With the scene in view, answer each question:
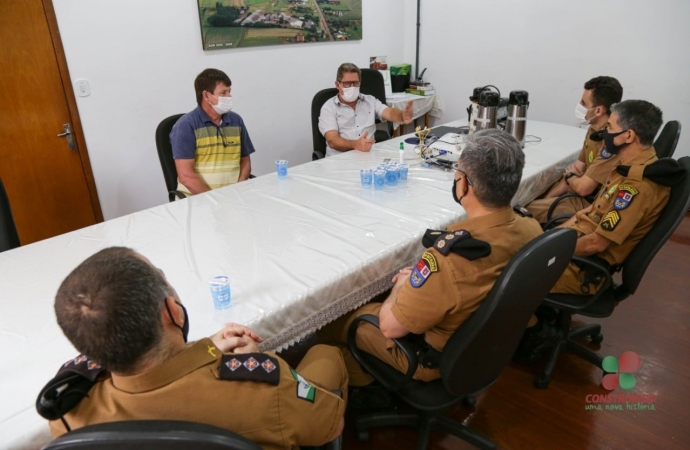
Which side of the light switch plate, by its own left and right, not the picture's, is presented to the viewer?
front

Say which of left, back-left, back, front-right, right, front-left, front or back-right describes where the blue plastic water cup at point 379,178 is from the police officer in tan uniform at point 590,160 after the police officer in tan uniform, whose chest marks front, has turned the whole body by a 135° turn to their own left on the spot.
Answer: right

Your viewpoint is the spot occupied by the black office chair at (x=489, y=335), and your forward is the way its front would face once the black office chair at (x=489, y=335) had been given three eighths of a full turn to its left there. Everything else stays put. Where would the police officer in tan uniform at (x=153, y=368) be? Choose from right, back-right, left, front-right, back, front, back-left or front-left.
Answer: front-right

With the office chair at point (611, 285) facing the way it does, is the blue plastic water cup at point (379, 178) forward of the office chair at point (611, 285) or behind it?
forward

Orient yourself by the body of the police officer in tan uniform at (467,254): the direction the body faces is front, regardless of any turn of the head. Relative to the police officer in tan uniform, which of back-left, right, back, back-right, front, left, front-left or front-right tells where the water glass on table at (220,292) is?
front-left

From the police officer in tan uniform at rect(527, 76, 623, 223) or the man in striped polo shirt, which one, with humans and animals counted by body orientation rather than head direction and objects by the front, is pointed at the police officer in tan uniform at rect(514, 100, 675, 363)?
the man in striped polo shirt

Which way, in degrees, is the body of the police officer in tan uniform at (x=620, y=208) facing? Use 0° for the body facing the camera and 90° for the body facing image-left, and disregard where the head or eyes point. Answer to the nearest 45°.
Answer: approximately 90°

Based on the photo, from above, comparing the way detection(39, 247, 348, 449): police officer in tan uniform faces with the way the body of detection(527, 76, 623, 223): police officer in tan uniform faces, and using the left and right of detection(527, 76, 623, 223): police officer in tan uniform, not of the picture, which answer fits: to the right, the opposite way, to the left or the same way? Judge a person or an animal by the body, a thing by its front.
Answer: to the right

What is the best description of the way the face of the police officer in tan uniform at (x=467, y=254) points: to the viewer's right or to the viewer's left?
to the viewer's left

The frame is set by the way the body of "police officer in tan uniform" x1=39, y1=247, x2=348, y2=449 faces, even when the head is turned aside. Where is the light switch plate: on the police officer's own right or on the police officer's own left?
on the police officer's own left

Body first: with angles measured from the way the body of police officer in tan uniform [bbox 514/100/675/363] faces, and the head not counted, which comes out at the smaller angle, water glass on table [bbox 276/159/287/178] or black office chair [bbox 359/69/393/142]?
the water glass on table

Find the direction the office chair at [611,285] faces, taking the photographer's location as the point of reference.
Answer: facing to the left of the viewer

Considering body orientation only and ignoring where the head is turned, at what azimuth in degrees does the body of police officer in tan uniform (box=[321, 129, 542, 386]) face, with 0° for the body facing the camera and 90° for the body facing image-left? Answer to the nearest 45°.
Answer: approximately 135°

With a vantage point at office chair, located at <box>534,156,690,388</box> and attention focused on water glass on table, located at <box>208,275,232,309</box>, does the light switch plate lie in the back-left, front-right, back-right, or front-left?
front-right

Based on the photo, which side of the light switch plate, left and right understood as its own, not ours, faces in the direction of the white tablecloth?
front

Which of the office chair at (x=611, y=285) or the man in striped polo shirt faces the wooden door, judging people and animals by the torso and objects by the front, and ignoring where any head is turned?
the office chair

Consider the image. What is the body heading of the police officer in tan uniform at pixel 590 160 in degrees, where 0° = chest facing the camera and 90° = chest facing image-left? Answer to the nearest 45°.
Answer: approximately 90°

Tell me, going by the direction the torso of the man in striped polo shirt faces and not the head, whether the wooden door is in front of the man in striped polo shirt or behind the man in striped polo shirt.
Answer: behind

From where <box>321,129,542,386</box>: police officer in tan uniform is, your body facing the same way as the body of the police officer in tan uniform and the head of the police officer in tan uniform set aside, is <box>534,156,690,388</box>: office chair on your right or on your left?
on your right
